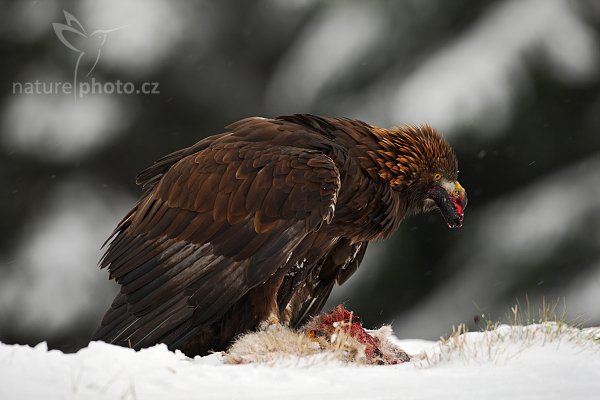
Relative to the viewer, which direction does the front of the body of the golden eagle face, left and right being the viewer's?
facing to the right of the viewer
